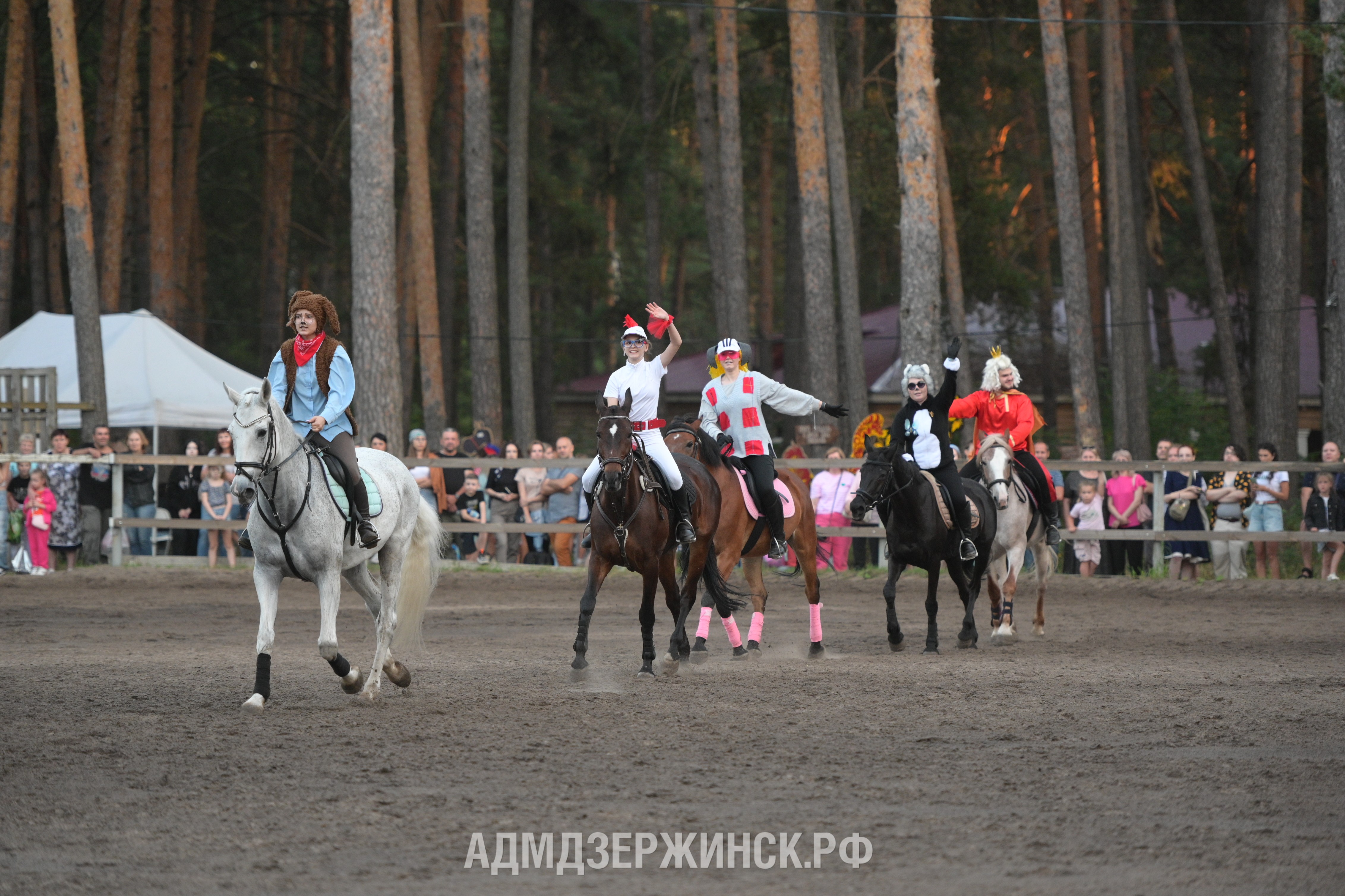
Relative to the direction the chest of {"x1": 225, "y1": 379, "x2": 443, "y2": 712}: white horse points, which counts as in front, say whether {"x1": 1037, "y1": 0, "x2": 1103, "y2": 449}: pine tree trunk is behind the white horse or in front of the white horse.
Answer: behind

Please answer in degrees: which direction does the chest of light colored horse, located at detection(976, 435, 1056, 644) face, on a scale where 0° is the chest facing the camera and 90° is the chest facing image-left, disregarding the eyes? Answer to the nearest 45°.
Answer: approximately 45°

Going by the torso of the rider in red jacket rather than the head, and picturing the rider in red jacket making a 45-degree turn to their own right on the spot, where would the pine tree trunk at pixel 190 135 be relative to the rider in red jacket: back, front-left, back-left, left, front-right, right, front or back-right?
right

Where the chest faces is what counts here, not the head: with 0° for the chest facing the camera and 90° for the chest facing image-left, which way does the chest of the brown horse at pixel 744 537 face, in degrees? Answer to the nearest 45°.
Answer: approximately 45°

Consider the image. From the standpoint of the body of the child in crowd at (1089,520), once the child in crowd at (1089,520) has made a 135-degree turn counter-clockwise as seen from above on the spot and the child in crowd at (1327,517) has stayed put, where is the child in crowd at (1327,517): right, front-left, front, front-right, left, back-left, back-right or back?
front-right

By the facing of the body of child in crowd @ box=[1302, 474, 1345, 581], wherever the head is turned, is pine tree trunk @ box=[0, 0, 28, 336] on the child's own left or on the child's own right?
on the child's own right

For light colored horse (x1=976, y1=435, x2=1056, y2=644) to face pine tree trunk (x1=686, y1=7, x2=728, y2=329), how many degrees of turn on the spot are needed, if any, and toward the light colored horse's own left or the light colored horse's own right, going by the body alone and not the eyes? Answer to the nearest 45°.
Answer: approximately 135° to the light colored horse's own right

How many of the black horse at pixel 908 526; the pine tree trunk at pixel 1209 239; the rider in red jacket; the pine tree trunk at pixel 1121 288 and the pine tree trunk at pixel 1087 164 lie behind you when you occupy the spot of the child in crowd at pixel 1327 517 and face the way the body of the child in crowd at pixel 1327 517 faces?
3

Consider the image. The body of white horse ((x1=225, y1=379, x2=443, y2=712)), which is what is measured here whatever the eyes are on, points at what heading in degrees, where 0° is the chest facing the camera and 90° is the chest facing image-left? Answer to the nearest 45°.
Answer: approximately 45°
